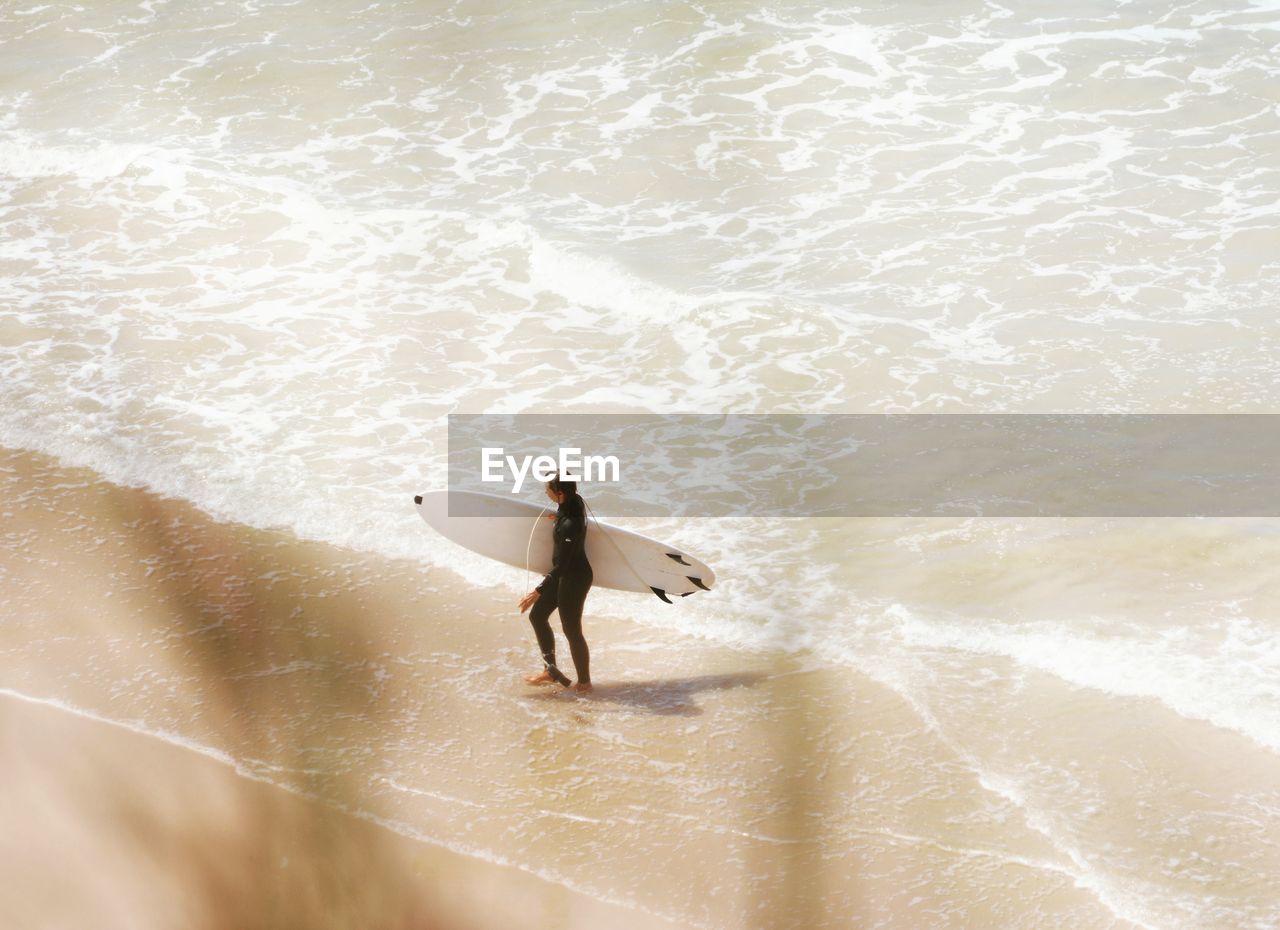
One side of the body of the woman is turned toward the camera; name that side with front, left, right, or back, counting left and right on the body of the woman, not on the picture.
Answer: left
